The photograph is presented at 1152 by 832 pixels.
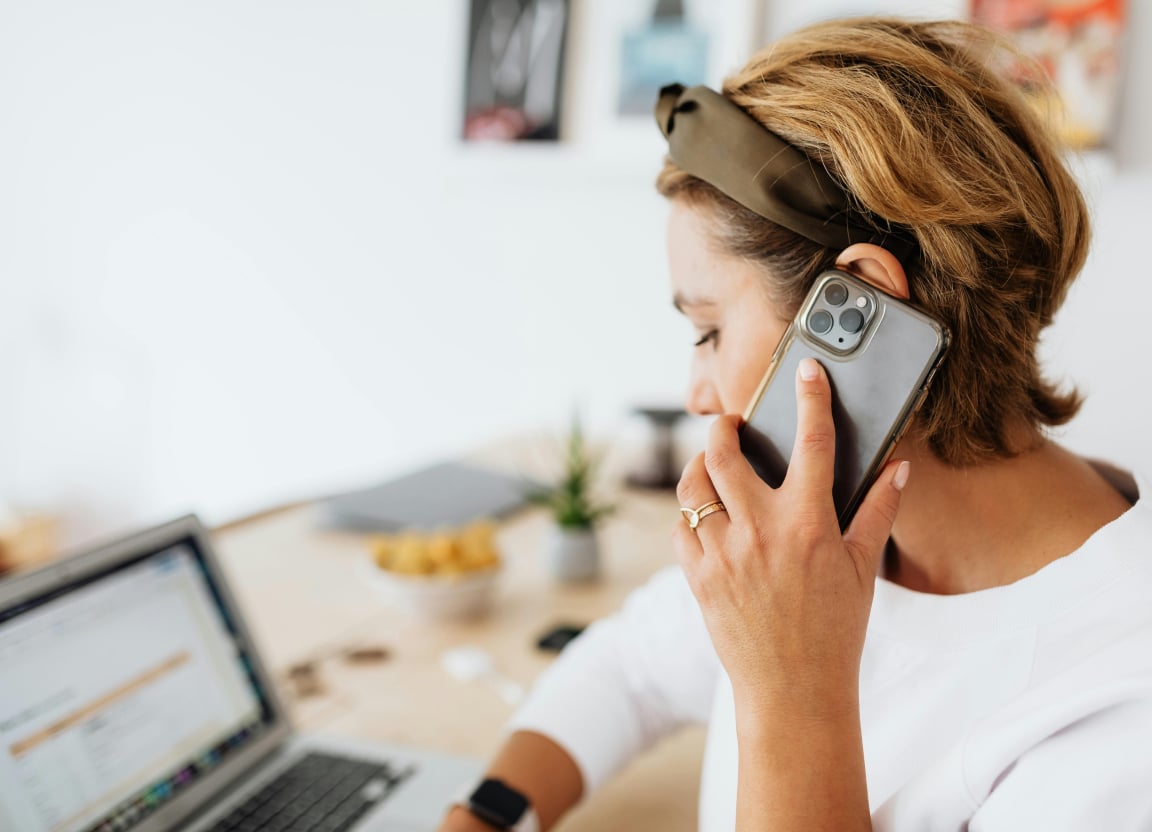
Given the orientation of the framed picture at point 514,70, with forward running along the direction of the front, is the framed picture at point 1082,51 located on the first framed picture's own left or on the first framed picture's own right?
on the first framed picture's own left

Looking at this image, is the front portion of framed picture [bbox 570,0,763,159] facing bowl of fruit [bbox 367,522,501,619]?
yes

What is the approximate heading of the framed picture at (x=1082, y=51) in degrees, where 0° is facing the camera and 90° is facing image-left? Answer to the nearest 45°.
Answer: approximately 0°

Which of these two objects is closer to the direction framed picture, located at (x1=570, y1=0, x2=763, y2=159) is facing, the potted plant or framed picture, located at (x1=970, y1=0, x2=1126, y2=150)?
the potted plant

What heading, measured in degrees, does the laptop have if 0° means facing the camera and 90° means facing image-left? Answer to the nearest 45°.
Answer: approximately 315°

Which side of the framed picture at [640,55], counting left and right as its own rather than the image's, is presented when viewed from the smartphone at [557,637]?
front

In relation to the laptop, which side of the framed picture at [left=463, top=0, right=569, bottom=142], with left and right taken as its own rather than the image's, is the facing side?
front

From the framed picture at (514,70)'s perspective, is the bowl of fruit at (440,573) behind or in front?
in front
